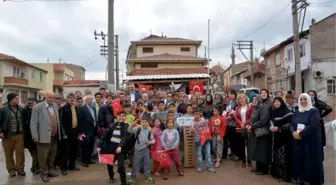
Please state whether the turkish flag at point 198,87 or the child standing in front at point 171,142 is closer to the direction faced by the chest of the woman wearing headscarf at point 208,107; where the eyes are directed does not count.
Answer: the child standing in front

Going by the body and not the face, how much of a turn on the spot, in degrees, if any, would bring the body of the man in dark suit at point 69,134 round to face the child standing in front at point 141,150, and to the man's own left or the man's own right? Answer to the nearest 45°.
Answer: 0° — they already face them

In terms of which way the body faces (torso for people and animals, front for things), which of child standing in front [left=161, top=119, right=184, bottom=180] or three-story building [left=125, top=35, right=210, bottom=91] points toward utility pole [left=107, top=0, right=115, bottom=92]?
the three-story building

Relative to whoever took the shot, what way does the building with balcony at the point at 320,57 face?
facing the viewer and to the left of the viewer

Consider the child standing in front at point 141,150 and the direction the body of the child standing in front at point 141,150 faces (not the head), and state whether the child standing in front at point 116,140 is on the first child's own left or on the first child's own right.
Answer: on the first child's own right

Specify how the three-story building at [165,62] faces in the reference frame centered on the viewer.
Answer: facing the viewer

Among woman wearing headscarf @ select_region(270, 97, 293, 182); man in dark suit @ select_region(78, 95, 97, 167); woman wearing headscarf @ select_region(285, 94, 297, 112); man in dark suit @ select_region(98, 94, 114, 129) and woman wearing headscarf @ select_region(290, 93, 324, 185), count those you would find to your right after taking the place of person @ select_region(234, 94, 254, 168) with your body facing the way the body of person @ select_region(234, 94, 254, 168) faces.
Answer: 2

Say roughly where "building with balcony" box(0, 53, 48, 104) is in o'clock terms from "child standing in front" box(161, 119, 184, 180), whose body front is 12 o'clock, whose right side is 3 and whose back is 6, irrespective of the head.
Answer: The building with balcony is roughly at 5 o'clock from the child standing in front.

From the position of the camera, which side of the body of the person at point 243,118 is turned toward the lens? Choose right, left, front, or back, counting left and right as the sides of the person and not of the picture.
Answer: front

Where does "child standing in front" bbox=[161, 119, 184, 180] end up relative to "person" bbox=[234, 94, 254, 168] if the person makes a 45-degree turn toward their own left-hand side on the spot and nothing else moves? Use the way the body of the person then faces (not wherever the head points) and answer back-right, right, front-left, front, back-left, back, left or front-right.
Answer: right

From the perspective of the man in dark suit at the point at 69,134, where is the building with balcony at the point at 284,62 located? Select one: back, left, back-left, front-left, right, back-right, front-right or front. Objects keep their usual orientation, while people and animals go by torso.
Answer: left

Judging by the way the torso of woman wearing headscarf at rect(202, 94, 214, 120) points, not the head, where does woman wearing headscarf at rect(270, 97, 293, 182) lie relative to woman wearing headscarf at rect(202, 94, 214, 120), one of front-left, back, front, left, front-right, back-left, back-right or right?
front-left

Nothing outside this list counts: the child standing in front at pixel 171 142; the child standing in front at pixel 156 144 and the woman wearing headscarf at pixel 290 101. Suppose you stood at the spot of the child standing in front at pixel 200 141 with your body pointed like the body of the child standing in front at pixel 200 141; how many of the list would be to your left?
1
